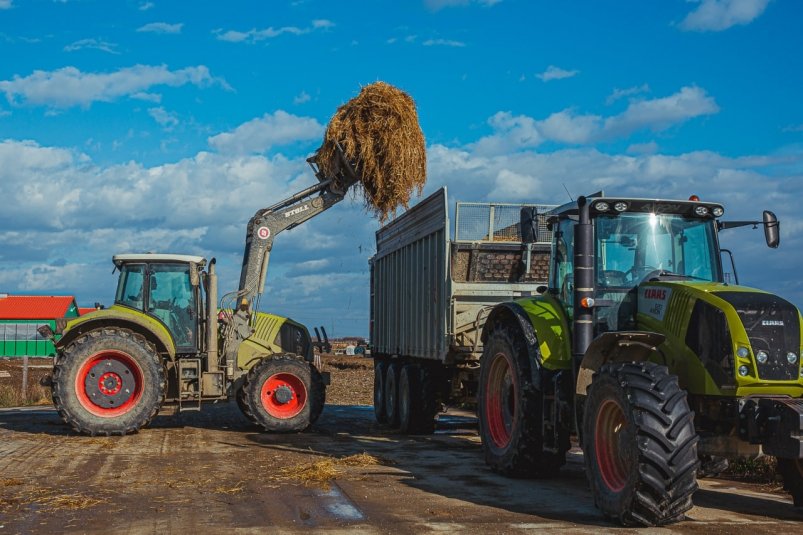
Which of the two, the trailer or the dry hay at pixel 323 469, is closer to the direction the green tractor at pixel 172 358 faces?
the trailer

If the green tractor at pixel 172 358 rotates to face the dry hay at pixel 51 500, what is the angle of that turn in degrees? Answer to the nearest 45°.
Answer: approximately 90° to its right

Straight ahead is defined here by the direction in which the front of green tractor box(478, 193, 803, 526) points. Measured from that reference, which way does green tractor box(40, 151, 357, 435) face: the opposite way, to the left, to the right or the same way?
to the left

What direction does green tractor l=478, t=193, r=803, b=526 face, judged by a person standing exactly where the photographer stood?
facing the viewer and to the right of the viewer

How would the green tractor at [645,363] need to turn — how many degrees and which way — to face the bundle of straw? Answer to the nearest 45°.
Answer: approximately 180°

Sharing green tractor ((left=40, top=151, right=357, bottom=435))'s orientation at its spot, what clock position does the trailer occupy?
The trailer is roughly at 1 o'clock from the green tractor.

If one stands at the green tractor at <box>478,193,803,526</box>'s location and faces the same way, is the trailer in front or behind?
behind

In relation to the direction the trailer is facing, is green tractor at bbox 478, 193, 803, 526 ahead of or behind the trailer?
ahead

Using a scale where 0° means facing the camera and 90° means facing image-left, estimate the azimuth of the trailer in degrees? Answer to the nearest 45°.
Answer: approximately 315°

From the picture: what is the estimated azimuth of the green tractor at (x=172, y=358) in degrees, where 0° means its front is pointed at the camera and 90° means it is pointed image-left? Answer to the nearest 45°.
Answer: approximately 270°

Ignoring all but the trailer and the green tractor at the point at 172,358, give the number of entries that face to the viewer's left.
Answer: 0

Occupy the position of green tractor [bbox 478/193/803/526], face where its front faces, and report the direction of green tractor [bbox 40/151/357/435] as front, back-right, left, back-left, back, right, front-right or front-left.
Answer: back

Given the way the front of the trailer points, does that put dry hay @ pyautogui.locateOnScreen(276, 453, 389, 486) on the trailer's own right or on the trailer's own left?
on the trailer's own right

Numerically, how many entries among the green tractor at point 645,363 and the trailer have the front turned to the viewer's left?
0

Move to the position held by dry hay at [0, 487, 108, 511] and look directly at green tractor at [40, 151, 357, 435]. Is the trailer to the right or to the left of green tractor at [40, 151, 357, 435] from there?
right

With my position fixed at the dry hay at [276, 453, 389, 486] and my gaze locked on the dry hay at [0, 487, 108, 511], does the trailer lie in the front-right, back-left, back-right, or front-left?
back-right
